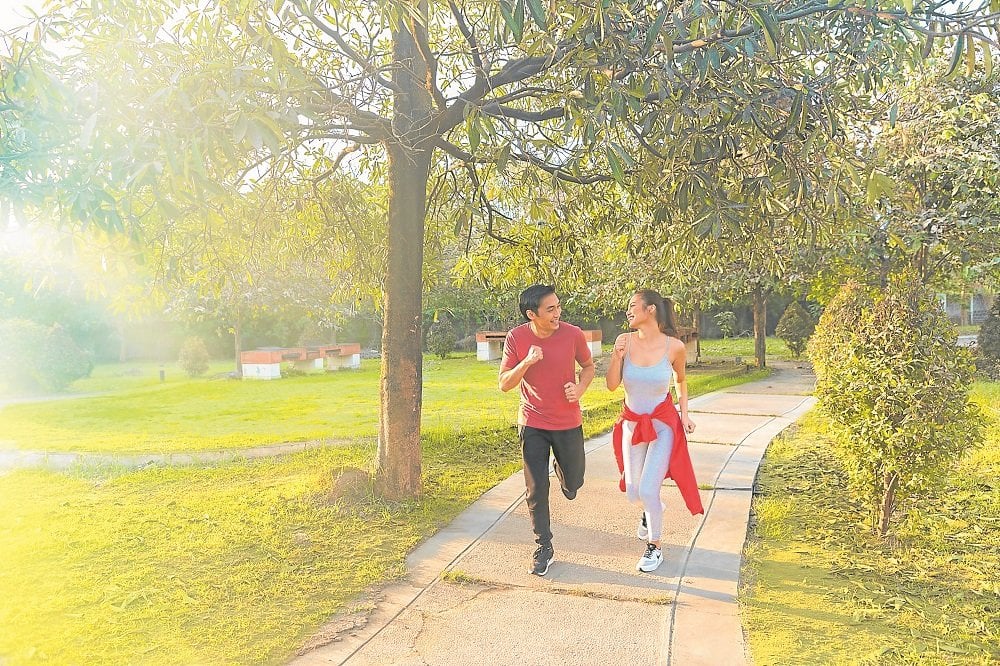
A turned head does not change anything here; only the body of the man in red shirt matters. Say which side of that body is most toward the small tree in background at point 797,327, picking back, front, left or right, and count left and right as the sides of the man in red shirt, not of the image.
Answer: back

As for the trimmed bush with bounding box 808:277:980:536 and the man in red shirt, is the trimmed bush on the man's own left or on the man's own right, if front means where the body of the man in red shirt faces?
on the man's own left

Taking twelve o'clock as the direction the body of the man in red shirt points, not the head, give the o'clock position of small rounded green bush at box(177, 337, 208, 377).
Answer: The small rounded green bush is roughly at 5 o'clock from the man in red shirt.

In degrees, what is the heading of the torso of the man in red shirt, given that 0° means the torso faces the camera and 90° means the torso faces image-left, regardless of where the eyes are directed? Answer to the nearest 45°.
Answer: approximately 0°

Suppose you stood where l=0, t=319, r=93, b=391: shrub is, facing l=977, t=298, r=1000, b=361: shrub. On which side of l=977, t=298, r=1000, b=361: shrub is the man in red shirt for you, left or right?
right

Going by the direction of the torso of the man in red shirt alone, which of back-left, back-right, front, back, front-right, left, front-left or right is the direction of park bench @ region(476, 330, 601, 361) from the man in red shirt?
back

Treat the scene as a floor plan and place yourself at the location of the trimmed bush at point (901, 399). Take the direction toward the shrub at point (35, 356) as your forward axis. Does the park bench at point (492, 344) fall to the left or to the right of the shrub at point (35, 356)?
right

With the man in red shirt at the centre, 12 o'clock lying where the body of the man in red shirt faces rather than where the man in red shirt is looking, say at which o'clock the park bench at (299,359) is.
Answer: The park bench is roughly at 5 o'clock from the man in red shirt.

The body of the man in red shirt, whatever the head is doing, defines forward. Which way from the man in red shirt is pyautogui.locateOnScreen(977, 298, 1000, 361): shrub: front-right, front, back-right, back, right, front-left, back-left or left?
back-left
